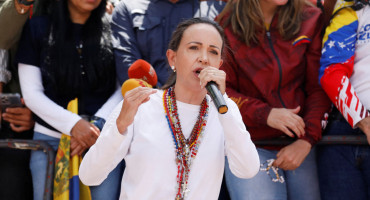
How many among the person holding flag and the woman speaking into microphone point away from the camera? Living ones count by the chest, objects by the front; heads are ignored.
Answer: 0

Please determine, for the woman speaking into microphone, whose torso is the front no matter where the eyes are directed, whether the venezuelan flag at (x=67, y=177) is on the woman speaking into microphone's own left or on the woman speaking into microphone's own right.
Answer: on the woman speaking into microphone's own right

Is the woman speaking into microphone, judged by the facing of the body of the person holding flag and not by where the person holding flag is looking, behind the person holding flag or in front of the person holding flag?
in front

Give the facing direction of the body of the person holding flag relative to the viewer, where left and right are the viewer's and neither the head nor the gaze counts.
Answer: facing the viewer and to the right of the viewer
